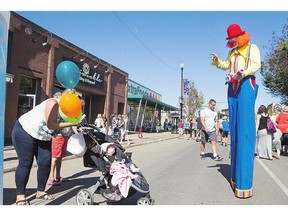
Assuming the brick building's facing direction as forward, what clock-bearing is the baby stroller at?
The baby stroller is roughly at 1 o'clock from the brick building.

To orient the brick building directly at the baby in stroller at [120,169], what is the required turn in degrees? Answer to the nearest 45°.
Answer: approximately 45° to its right

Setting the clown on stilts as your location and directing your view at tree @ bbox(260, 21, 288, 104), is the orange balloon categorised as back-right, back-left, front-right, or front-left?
back-left

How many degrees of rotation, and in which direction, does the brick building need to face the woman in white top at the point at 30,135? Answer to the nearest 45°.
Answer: approximately 45° to its right

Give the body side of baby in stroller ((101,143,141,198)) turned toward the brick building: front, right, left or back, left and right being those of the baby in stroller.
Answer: back

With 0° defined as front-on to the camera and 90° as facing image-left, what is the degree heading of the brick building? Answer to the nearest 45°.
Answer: approximately 315°

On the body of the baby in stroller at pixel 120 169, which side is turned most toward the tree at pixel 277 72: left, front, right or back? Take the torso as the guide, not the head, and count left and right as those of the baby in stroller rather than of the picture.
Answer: left

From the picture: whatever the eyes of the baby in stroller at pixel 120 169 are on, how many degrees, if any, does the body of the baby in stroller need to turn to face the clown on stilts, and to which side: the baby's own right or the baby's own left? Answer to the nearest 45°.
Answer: approximately 45° to the baby's own left
